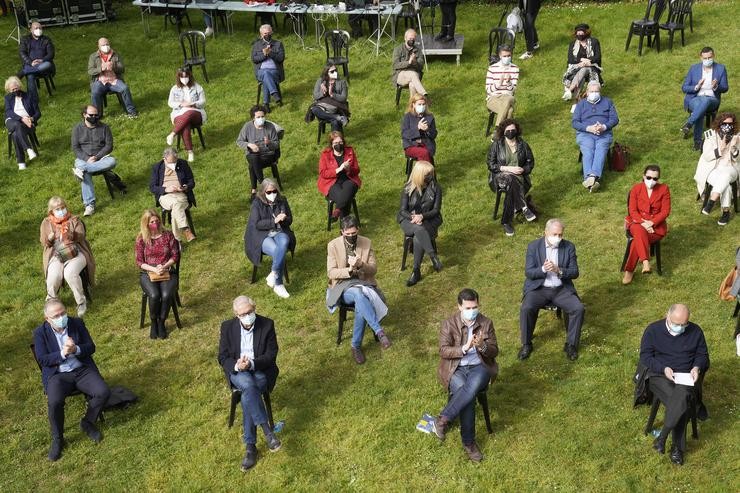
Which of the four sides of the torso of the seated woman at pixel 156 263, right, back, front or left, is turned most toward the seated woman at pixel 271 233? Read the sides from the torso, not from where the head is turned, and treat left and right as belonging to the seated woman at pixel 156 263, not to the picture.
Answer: left

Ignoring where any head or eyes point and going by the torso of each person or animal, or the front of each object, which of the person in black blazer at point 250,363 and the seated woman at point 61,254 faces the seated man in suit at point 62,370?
the seated woman

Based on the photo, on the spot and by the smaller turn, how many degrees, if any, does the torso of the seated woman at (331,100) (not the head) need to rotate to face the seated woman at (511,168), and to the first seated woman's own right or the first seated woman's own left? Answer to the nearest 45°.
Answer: approximately 45° to the first seated woman's own left

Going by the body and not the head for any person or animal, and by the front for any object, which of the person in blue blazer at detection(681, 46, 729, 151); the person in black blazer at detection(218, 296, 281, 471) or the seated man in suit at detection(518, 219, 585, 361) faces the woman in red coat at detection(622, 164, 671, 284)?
the person in blue blazer at detection(681, 46, 729, 151)
